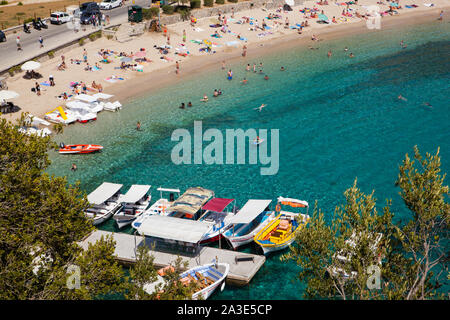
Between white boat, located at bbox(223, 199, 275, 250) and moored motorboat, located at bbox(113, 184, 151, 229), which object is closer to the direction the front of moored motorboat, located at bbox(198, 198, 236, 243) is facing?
the moored motorboat

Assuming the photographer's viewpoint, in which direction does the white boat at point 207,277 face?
facing away from the viewer and to the right of the viewer

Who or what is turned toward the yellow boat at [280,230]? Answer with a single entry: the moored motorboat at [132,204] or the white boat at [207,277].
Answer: the white boat
